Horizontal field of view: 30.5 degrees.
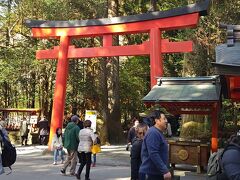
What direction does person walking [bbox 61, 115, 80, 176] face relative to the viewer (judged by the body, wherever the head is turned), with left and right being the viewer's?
facing away from the viewer and to the right of the viewer

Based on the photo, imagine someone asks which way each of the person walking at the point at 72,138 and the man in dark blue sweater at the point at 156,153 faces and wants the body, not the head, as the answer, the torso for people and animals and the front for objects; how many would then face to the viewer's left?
0

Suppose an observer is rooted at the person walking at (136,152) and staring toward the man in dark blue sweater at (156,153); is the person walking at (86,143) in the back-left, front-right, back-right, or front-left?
back-right

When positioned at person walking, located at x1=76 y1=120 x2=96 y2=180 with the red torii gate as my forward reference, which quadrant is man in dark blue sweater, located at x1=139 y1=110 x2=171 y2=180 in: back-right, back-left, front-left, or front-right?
back-right

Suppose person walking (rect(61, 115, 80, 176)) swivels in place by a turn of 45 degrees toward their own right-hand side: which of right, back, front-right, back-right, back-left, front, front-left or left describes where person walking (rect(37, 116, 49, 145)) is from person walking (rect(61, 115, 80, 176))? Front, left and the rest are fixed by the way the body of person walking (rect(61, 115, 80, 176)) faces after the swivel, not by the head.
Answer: left
